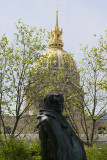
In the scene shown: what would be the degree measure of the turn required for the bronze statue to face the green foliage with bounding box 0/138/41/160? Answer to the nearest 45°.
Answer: approximately 135° to its left
